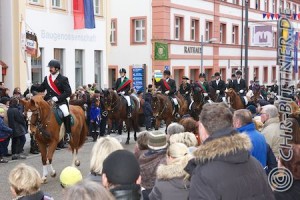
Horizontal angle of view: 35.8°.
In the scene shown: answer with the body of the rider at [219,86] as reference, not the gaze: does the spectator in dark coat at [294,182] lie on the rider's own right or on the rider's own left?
on the rider's own left

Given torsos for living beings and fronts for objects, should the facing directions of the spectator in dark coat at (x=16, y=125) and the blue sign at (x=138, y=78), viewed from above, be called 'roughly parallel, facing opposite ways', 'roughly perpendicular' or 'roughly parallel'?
roughly perpendicular

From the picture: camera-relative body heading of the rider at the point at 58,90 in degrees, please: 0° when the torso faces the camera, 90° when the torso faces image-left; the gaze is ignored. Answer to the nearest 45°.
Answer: approximately 45°

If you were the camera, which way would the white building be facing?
facing the viewer and to the right of the viewer

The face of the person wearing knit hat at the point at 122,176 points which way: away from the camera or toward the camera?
away from the camera

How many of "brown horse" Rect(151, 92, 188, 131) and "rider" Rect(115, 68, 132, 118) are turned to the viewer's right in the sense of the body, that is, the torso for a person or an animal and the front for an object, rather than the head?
0

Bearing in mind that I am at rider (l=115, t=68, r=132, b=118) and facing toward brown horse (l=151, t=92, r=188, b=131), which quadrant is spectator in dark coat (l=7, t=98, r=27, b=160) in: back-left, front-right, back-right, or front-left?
back-right

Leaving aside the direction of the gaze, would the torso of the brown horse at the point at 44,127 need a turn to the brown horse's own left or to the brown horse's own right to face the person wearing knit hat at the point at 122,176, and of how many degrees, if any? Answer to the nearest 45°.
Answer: approximately 45° to the brown horse's own left

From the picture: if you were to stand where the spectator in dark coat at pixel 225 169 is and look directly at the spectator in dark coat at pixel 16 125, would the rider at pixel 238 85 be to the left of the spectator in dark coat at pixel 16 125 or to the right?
right

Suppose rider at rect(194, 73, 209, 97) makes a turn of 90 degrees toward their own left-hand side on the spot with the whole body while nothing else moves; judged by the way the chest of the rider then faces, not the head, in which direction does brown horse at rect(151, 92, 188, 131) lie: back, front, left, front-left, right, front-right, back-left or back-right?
right

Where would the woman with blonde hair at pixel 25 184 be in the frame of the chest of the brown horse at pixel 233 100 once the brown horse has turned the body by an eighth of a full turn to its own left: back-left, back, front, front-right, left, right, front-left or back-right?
front

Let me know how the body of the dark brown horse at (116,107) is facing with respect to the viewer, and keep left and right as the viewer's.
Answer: facing the viewer and to the left of the viewer

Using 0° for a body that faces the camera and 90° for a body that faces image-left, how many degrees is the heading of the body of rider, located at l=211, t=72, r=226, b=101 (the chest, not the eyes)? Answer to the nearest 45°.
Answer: approximately 45°

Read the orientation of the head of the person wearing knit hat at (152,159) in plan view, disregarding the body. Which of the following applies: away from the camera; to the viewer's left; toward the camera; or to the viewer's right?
away from the camera

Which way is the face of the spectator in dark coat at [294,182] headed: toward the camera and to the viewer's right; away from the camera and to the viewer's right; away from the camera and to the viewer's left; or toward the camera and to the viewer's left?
away from the camera and to the viewer's left

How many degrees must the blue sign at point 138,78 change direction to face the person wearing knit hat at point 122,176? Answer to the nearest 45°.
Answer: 0° — it already faces them

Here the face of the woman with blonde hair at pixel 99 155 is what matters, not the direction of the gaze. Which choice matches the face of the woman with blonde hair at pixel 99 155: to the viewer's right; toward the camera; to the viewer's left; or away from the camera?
away from the camera

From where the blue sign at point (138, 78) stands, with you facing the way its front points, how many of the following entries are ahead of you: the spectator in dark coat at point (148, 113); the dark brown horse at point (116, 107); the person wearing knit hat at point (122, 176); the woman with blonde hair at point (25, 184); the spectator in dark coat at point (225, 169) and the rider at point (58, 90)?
6
